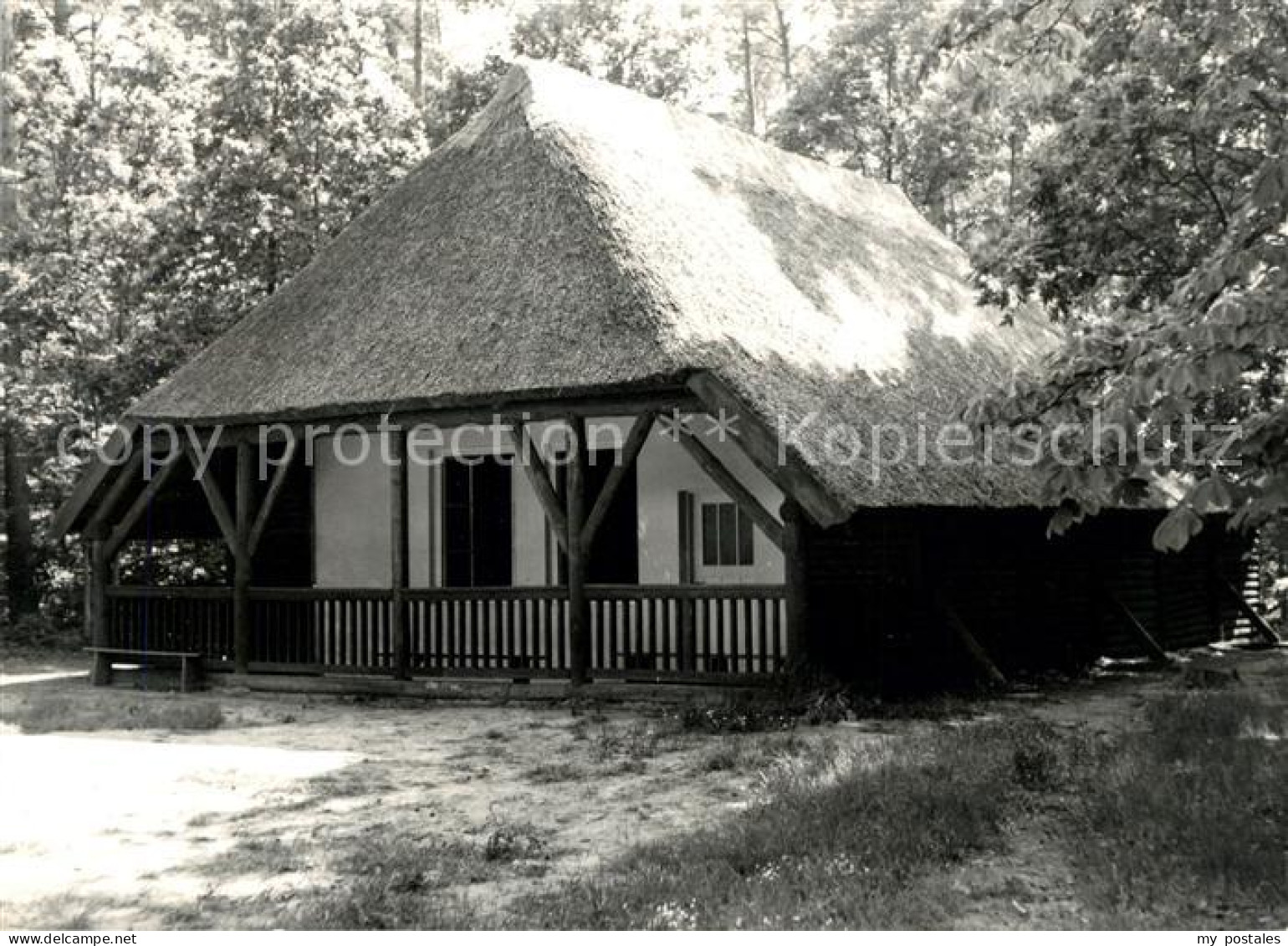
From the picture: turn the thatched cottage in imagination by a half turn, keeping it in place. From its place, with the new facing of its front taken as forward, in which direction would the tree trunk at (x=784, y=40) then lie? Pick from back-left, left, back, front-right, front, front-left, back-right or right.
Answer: front-left

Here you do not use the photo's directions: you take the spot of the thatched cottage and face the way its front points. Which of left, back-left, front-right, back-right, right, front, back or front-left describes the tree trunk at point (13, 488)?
right

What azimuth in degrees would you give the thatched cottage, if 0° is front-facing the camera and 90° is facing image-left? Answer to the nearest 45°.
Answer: approximately 45°

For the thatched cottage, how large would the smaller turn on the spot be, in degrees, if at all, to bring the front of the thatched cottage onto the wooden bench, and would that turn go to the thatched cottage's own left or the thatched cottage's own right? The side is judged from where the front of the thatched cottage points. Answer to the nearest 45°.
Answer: approximately 45° to the thatched cottage's own right
